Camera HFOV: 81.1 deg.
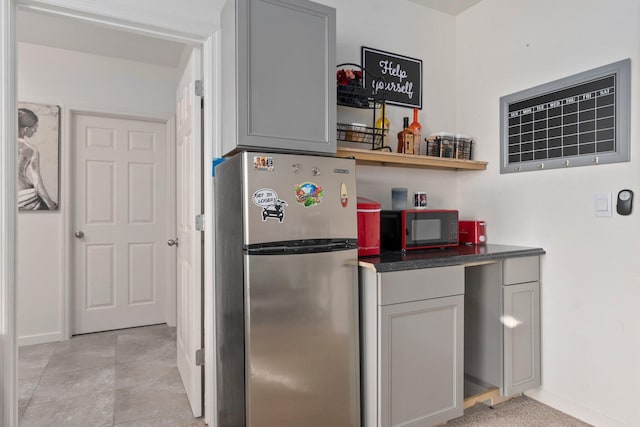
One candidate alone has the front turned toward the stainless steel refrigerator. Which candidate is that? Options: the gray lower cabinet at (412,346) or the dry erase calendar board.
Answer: the dry erase calendar board

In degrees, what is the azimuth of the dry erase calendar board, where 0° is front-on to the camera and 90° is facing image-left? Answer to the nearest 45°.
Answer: approximately 45°

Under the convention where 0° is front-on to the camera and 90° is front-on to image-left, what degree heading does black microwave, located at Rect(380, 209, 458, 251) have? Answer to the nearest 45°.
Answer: approximately 315°

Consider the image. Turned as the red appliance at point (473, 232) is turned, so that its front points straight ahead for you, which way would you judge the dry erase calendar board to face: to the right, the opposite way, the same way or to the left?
to the right

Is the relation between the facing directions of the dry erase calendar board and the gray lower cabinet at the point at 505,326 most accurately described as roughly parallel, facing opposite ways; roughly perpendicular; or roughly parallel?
roughly perpendicular

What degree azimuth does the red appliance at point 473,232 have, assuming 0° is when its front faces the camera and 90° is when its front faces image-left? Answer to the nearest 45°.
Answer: approximately 315°

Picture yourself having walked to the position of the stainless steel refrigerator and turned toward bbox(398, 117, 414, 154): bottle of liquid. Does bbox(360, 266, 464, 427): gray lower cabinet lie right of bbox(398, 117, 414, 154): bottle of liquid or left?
right

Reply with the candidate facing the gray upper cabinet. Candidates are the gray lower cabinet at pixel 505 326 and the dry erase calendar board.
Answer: the dry erase calendar board
